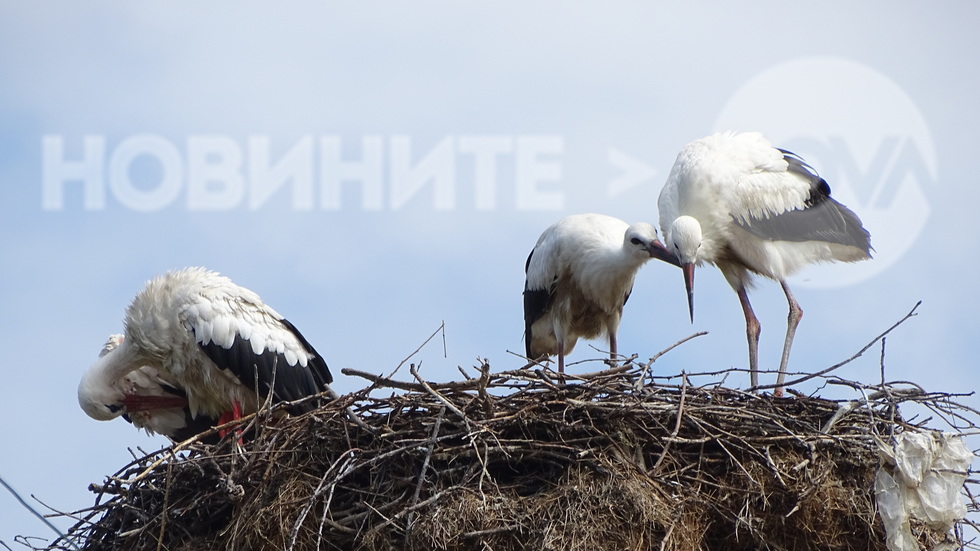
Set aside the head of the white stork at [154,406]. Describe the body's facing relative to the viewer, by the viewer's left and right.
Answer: facing to the left of the viewer

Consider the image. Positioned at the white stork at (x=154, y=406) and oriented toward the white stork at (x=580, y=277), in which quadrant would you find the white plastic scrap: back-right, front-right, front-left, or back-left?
front-right

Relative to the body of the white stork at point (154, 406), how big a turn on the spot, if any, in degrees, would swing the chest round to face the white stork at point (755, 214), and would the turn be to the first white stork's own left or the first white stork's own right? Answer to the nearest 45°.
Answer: approximately 180°

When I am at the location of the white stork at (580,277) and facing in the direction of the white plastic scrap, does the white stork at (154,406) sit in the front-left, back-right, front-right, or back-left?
back-right

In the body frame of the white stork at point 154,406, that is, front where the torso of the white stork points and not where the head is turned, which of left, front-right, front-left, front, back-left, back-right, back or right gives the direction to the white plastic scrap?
back-left
